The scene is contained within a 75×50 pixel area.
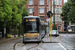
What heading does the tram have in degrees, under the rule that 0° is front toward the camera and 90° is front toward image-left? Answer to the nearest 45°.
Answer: approximately 0°
